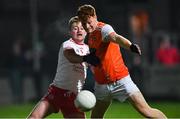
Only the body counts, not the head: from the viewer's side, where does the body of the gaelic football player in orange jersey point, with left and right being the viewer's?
facing the viewer and to the left of the viewer

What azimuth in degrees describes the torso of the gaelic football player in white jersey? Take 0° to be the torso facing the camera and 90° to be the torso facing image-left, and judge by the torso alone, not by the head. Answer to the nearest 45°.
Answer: approximately 315°

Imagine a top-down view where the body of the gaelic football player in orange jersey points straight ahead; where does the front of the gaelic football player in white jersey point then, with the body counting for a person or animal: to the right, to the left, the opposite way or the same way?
to the left

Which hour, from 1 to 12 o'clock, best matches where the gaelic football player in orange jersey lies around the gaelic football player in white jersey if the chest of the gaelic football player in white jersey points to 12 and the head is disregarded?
The gaelic football player in orange jersey is roughly at 11 o'clock from the gaelic football player in white jersey.

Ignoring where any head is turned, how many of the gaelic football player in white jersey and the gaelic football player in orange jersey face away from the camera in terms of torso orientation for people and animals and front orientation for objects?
0
